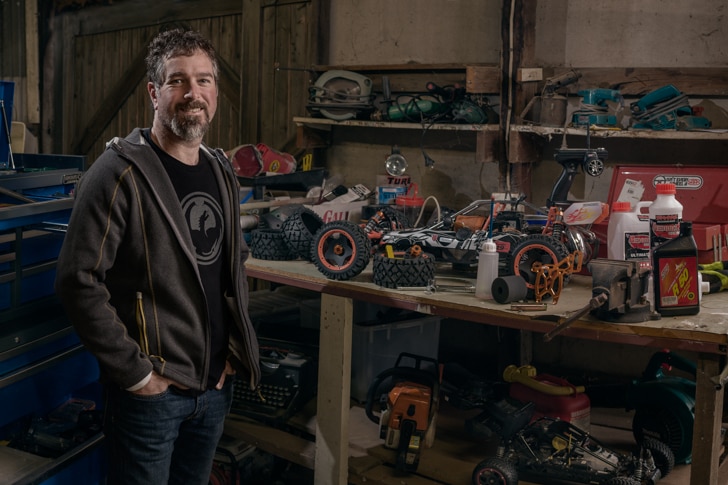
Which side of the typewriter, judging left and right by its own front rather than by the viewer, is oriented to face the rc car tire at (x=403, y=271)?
left

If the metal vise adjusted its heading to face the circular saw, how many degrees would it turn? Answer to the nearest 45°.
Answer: approximately 90° to its right

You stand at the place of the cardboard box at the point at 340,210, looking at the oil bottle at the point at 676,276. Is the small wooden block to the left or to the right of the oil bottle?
left

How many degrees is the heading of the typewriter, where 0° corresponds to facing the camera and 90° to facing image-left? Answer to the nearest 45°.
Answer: approximately 45°

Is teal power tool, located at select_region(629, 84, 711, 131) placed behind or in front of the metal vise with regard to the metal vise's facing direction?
behind
